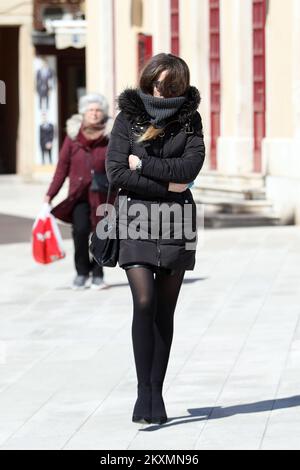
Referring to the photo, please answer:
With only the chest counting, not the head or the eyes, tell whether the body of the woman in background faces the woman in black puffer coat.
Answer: yes

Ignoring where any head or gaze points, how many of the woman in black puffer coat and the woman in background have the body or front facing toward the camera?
2

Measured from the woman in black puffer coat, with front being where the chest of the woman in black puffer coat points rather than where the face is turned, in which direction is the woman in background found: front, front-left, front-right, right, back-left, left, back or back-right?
back
